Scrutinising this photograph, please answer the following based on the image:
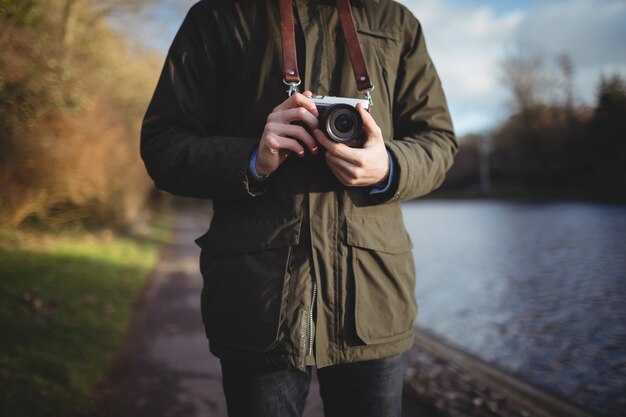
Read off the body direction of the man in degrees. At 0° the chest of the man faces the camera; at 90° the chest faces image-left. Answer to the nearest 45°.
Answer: approximately 0°
